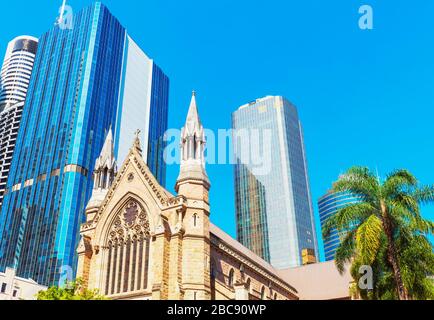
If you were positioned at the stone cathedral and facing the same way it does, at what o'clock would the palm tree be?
The palm tree is roughly at 9 o'clock from the stone cathedral.

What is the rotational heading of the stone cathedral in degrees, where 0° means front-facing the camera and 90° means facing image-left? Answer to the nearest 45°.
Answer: approximately 45°
